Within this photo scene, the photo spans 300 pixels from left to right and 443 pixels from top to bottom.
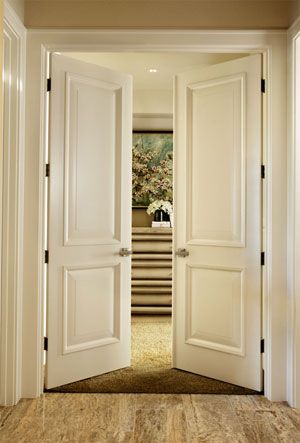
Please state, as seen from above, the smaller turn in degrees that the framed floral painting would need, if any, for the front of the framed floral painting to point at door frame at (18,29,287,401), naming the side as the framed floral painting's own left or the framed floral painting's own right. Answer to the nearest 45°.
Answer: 0° — it already faces it

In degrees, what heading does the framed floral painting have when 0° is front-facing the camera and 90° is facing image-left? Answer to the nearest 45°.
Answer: approximately 0°

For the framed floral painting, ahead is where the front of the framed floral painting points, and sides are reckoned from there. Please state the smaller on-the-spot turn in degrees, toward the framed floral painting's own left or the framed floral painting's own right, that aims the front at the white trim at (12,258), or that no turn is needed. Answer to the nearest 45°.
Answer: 0° — it already faces it

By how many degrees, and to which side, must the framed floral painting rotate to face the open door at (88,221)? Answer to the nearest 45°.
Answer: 0° — it already faces it
